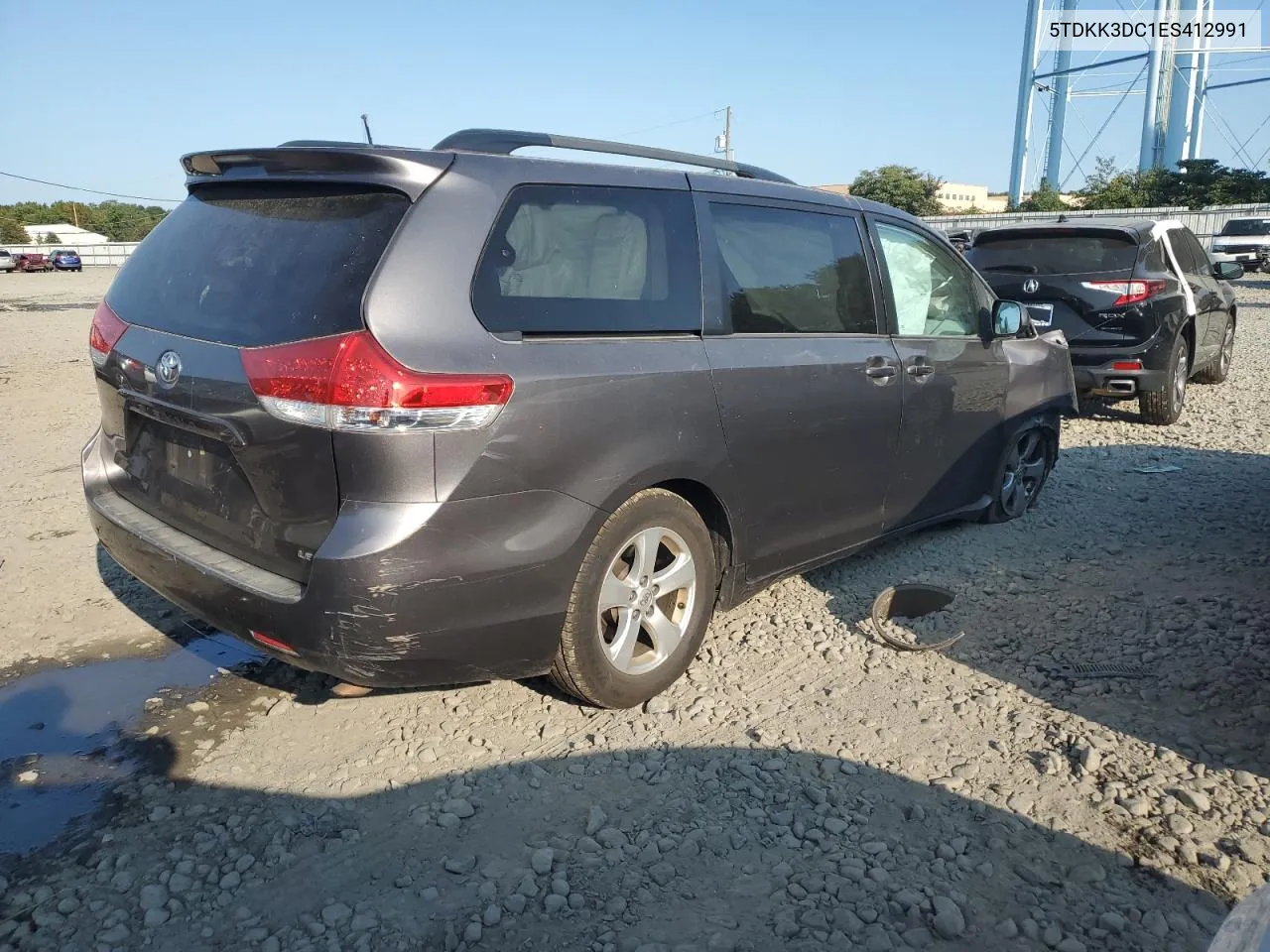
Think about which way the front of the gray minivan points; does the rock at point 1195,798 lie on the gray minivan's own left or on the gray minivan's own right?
on the gray minivan's own right

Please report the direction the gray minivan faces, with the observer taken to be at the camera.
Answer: facing away from the viewer and to the right of the viewer

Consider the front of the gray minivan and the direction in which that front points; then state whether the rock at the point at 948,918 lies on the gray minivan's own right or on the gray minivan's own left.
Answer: on the gray minivan's own right

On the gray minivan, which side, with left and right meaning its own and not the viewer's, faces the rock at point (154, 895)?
back

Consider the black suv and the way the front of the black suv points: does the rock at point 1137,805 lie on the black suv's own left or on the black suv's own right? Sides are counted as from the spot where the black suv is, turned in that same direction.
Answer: on the black suv's own right

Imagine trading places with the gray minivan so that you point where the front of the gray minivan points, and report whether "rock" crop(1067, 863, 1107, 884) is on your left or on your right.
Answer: on your right

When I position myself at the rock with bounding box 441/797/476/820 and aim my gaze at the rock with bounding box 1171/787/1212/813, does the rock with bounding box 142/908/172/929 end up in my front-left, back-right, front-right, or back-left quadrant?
back-right

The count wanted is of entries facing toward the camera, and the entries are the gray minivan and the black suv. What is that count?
0

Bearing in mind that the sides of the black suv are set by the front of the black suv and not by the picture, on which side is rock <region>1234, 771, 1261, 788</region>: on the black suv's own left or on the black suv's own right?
on the black suv's own right

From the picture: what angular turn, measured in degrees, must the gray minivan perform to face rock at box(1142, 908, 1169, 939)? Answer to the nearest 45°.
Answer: approximately 90° to its right

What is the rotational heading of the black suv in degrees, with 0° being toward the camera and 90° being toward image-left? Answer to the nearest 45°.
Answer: approximately 225°
